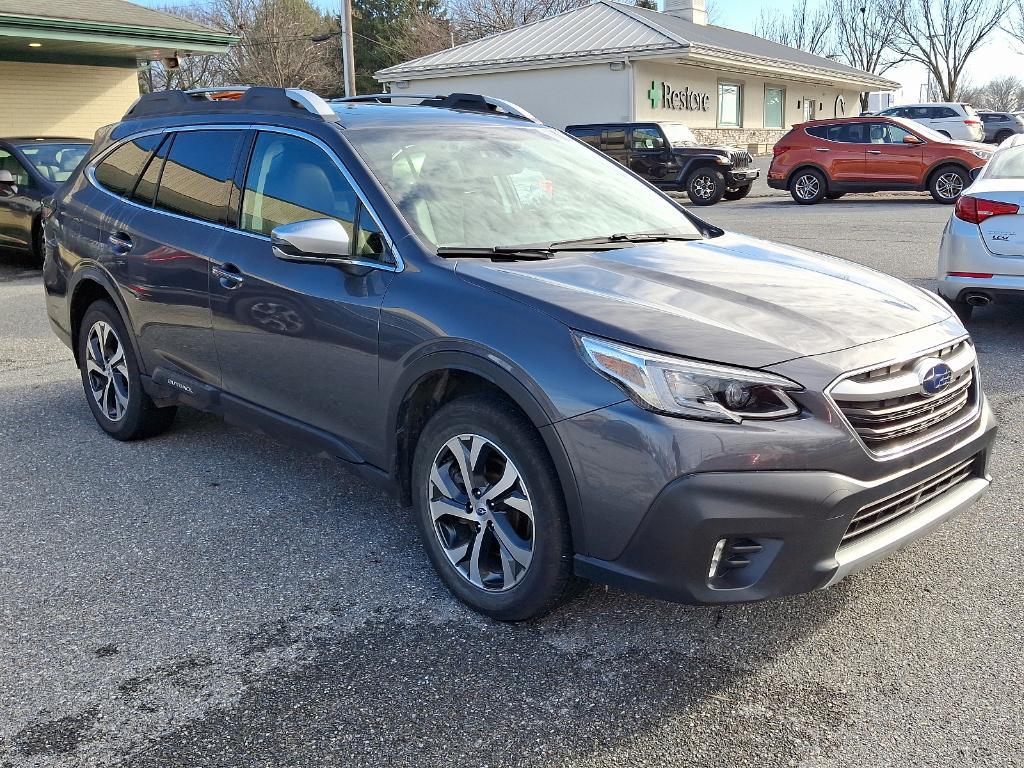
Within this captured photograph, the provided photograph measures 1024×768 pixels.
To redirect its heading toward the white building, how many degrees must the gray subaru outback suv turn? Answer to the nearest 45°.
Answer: approximately 135° to its left

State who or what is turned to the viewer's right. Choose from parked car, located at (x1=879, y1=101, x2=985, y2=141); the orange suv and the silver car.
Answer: the orange suv

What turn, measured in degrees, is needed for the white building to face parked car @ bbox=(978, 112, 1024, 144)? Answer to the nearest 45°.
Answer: approximately 90° to its left

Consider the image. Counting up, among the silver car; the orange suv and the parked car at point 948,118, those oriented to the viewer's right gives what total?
1

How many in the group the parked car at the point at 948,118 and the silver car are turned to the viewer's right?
0

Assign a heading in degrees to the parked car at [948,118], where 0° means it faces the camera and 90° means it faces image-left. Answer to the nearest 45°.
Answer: approximately 135°

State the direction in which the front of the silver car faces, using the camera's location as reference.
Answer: facing away from the viewer

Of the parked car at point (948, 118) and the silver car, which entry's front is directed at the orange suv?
the silver car

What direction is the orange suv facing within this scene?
to the viewer's right

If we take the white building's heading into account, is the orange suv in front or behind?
in front

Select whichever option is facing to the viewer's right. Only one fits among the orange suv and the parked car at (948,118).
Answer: the orange suv

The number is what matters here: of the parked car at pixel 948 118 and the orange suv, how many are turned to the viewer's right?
1

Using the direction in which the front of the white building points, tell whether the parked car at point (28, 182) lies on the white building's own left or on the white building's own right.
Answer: on the white building's own right

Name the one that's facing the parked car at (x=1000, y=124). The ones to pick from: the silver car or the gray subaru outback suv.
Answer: the silver car
